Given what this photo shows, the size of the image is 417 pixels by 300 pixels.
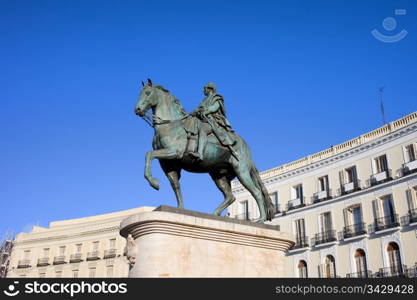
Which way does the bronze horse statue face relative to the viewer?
to the viewer's left
